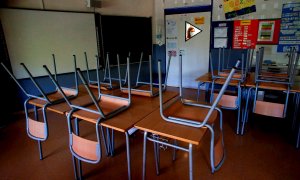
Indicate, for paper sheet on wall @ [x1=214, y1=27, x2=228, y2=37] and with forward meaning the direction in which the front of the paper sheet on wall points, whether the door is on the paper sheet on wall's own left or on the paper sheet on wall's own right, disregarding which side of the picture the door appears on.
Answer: on the paper sheet on wall's own right

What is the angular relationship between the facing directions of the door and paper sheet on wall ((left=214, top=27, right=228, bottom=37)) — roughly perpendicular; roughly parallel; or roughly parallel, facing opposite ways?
roughly parallel

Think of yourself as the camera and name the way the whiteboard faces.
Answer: facing the viewer and to the right of the viewer

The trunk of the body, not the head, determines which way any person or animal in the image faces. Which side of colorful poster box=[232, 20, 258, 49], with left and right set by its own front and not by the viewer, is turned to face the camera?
front

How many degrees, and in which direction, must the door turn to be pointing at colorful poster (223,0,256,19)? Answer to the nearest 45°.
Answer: approximately 45° to its left

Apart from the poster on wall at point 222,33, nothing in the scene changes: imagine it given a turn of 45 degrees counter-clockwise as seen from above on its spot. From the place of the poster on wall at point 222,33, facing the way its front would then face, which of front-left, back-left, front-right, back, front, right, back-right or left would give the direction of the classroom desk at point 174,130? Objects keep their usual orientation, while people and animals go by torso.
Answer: front-right

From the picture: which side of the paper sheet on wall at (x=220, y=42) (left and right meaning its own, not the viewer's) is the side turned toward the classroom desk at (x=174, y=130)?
front

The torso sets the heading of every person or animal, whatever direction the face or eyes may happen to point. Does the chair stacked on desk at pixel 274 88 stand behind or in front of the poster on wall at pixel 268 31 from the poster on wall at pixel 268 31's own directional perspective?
in front

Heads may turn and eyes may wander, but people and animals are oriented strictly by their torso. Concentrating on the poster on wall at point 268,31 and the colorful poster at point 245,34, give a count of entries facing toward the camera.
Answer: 2

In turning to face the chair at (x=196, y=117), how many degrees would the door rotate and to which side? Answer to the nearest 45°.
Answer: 0° — it already faces it

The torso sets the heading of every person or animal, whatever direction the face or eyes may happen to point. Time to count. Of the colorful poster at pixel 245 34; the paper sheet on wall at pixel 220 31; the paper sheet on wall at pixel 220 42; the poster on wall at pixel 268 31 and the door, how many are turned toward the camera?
5

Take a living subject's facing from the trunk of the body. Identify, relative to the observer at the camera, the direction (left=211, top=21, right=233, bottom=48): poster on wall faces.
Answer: facing the viewer

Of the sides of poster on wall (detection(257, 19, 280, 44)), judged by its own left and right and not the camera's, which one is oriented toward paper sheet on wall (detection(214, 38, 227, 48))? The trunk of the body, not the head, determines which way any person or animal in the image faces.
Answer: right

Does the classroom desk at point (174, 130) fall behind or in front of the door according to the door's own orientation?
in front

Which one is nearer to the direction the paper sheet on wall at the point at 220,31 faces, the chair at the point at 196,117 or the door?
the chair

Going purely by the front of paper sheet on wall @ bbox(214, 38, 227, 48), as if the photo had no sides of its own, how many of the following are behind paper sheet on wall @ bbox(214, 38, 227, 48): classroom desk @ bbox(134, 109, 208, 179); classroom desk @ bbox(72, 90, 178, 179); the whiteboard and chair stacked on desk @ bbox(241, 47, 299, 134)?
0
